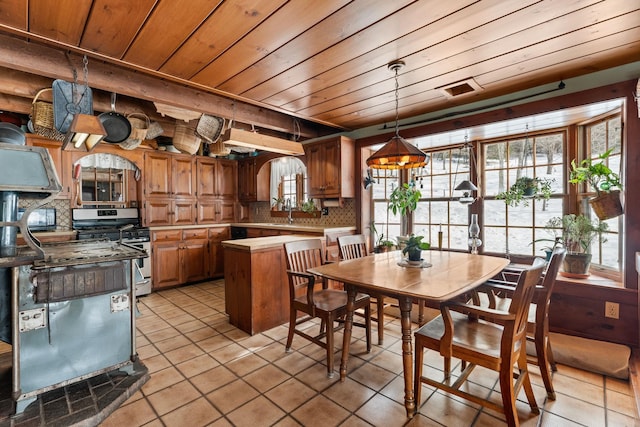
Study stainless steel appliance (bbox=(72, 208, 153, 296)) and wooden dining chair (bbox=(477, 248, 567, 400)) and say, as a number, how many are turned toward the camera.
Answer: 1

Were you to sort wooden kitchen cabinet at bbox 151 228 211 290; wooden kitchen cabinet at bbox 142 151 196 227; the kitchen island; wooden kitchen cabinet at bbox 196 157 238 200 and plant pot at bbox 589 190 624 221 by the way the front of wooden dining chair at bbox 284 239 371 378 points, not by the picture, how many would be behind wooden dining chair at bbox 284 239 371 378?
4

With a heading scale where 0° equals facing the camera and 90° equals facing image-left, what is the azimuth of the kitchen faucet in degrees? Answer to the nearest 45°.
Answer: approximately 45°

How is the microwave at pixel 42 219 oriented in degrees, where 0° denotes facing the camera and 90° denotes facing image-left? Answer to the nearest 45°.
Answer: approximately 0°

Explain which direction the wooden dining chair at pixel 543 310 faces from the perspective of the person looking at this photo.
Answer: facing to the left of the viewer

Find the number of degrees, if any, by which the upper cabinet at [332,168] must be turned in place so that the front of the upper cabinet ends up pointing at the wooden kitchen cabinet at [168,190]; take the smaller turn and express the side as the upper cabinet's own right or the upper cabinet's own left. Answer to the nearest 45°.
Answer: approximately 45° to the upper cabinet's own right

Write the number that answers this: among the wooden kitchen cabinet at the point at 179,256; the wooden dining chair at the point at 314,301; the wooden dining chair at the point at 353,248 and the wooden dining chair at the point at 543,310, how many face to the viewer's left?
1

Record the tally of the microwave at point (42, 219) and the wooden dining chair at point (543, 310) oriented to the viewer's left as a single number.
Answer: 1

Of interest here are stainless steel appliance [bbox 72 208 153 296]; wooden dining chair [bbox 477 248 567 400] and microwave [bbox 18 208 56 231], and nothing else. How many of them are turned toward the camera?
2

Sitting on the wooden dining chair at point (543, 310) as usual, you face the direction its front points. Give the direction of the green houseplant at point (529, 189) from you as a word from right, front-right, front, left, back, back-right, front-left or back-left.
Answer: right

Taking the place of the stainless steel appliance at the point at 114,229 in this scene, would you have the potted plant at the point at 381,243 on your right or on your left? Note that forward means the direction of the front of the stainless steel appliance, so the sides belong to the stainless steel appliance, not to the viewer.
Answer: on your left
